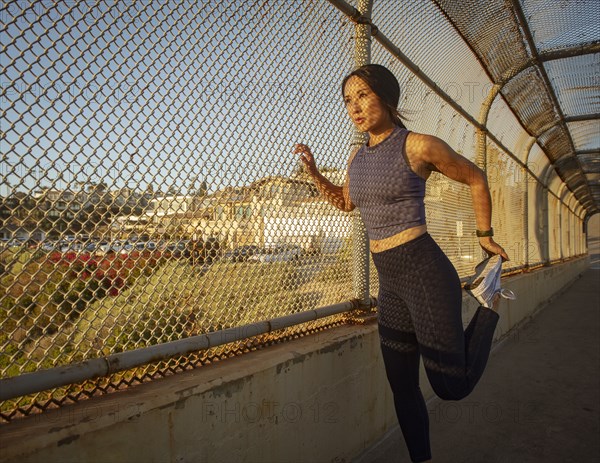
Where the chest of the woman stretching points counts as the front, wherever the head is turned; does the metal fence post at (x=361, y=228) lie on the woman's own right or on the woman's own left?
on the woman's own right

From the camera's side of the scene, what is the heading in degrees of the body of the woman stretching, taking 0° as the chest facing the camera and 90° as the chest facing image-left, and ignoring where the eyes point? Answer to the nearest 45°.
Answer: approximately 45°

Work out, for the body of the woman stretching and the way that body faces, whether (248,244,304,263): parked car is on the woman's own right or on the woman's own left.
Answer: on the woman's own right
